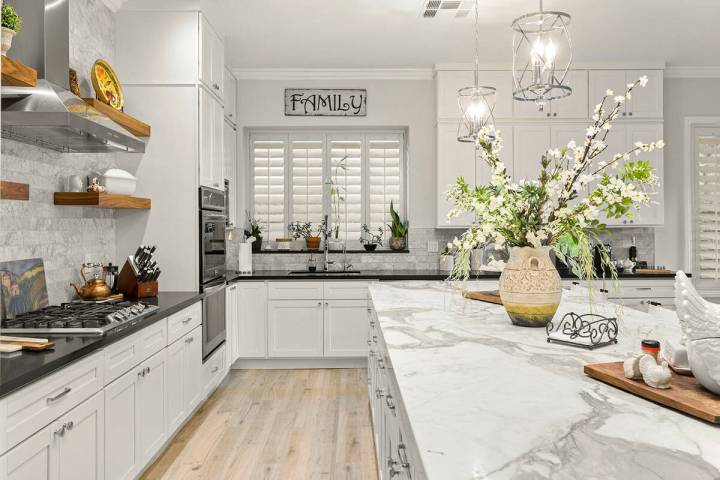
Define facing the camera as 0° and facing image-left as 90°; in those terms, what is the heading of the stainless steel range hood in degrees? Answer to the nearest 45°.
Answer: approximately 315°

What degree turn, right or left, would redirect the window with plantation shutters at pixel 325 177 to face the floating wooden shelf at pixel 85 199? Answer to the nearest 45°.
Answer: approximately 45° to its right

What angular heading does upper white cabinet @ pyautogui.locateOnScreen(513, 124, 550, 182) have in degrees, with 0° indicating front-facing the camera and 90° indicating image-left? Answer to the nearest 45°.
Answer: approximately 0°

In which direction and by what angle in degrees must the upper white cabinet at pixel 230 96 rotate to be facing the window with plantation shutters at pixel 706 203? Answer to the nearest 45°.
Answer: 0° — it already faces it

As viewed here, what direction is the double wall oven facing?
to the viewer's right

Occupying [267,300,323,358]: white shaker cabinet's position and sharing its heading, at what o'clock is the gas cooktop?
The gas cooktop is roughly at 1 o'clock from the white shaker cabinet.

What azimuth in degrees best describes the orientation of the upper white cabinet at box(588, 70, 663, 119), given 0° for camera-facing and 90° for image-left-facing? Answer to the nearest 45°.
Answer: approximately 0°
